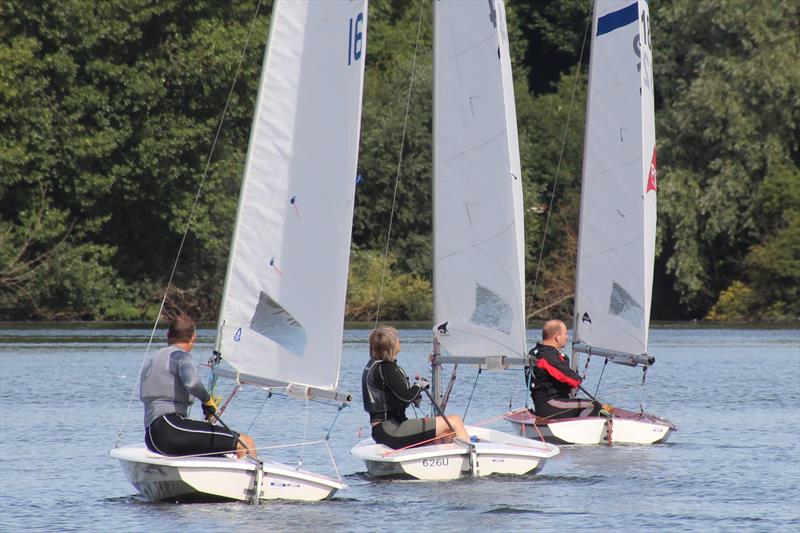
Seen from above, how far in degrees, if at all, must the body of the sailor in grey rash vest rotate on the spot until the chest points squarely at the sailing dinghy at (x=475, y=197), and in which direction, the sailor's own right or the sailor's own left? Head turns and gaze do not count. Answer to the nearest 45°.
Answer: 0° — they already face it

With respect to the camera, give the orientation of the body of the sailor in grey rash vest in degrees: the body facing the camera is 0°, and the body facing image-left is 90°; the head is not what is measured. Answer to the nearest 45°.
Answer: approximately 225°

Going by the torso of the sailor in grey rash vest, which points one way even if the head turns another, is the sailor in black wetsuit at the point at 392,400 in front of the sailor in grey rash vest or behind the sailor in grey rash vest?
in front

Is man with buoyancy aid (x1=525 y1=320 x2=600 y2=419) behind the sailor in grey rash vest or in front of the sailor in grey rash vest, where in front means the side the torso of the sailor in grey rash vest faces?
in front
